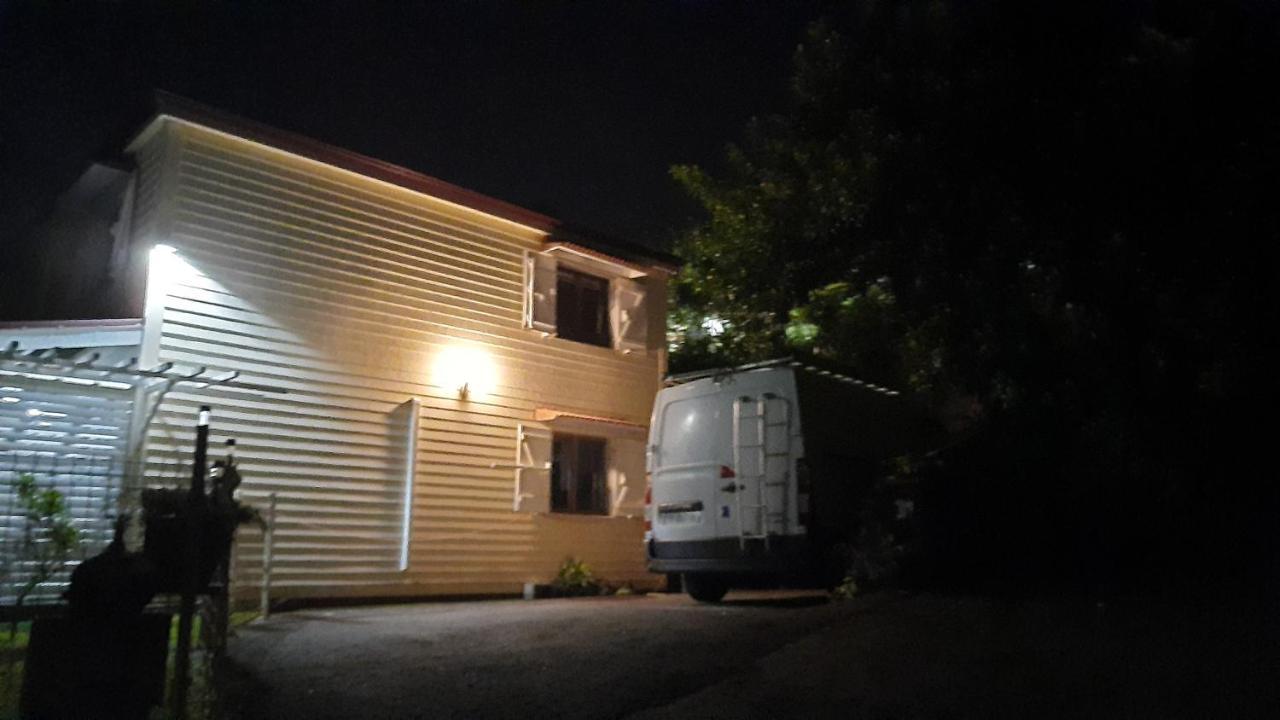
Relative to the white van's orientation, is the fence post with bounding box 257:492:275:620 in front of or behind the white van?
behind

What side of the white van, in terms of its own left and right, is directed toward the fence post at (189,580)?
back

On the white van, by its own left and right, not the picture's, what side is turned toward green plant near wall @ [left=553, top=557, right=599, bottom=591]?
left

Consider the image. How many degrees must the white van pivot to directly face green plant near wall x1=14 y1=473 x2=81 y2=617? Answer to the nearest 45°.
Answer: approximately 180°

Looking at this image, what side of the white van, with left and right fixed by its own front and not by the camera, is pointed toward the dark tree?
right

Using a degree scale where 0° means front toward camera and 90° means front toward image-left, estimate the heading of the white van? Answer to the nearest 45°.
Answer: approximately 225°
